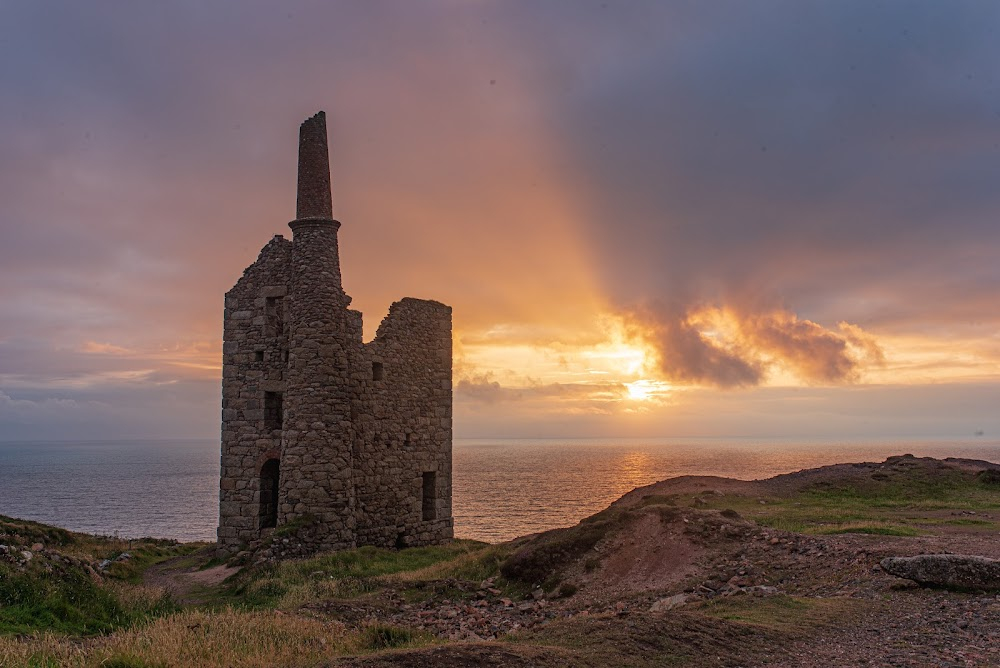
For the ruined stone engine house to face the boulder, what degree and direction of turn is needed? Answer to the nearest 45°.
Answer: approximately 90° to its left

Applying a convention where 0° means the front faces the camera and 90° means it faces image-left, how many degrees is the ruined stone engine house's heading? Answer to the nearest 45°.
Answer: approximately 45°
